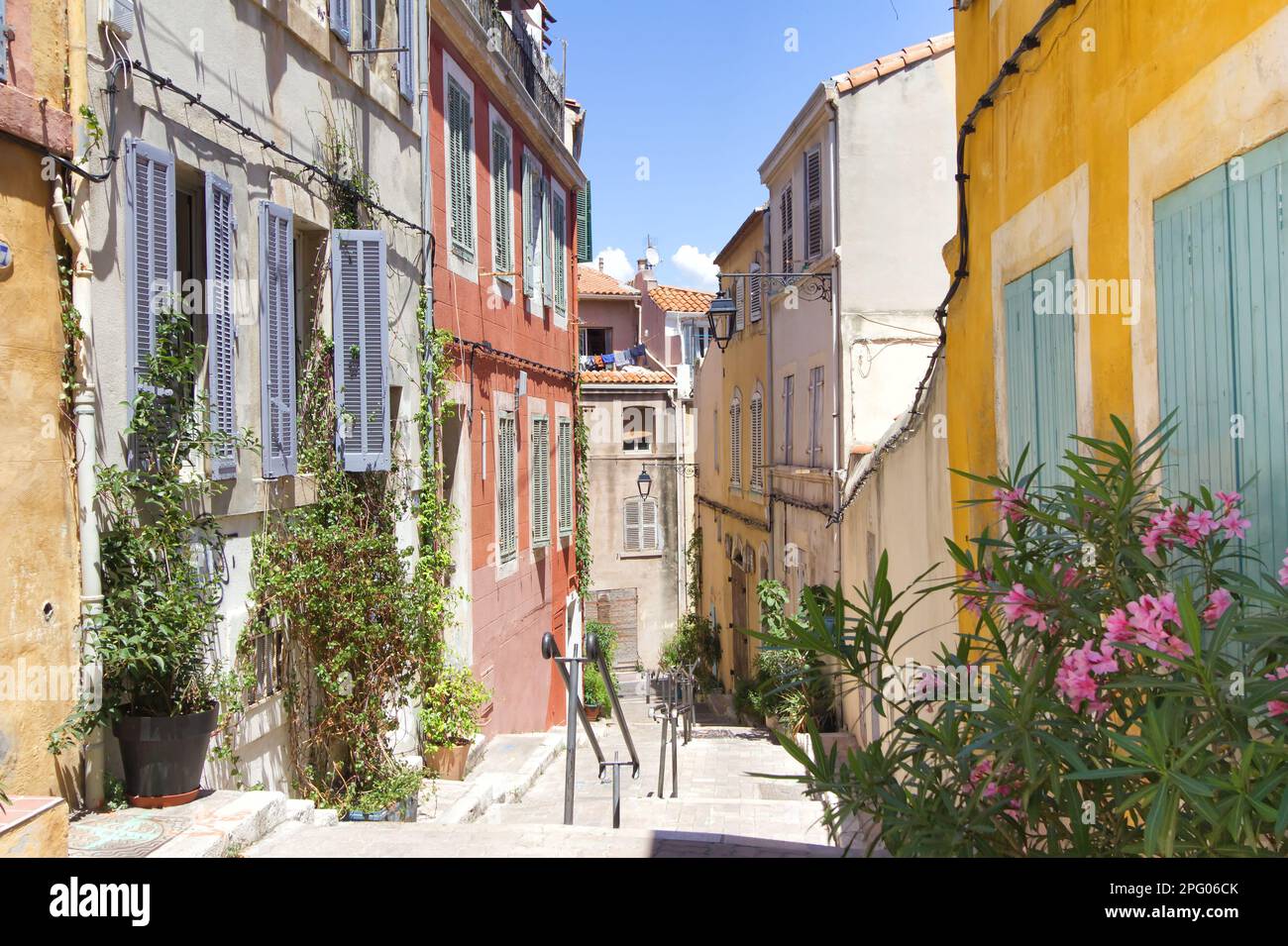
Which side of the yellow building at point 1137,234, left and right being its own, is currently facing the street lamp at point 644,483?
right

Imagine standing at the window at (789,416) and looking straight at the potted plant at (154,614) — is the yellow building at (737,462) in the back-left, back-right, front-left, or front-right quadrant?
back-right

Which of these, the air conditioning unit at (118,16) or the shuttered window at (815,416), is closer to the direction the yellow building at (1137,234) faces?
the air conditioning unit

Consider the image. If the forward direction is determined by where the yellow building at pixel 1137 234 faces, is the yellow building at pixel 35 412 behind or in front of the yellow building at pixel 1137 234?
in front

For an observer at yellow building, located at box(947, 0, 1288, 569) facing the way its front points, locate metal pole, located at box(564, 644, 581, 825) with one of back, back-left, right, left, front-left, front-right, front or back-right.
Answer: right

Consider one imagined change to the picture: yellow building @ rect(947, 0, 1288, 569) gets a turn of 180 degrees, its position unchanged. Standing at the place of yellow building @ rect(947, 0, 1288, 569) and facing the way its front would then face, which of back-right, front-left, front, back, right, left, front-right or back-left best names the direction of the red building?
left

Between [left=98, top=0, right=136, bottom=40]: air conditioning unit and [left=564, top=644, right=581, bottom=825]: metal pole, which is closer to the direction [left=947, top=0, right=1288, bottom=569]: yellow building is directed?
the air conditioning unit

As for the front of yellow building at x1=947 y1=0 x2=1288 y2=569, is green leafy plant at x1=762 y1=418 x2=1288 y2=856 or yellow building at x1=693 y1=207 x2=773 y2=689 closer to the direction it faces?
the green leafy plant

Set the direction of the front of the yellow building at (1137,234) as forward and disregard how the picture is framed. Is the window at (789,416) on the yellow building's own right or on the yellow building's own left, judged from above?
on the yellow building's own right

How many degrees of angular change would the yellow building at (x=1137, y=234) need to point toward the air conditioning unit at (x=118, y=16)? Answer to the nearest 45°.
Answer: approximately 45° to its right

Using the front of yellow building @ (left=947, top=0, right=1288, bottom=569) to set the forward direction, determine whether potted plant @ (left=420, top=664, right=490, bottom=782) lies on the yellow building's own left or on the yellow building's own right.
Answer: on the yellow building's own right

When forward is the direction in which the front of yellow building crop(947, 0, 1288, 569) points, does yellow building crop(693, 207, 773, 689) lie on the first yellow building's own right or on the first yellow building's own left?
on the first yellow building's own right

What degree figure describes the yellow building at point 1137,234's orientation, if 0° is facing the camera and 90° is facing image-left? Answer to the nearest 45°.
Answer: approximately 45°

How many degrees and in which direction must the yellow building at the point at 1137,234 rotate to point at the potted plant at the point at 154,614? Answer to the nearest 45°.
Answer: approximately 45° to its right
